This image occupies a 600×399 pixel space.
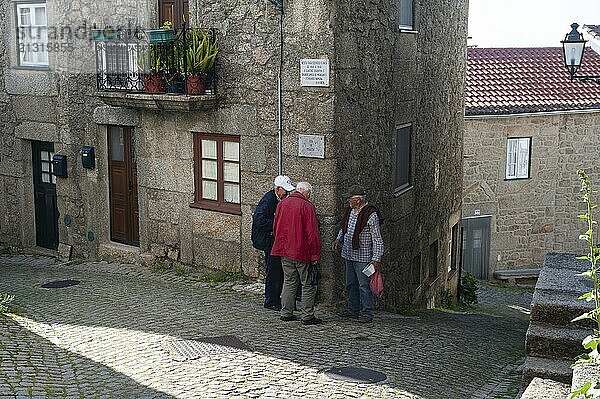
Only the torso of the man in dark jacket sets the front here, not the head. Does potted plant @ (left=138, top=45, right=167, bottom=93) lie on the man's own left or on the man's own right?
on the man's own left

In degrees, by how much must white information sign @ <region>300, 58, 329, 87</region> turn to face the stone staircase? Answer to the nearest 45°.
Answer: approximately 45° to its left

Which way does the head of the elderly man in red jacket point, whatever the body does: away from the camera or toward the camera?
away from the camera

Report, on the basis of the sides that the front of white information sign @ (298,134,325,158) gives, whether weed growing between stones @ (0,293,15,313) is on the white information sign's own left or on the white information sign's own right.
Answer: on the white information sign's own right

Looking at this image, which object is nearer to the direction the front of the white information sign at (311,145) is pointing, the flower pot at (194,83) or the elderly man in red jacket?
the elderly man in red jacket

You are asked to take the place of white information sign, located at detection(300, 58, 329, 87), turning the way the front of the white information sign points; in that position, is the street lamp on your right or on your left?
on your left

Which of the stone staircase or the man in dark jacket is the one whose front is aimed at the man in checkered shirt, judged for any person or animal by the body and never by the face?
the man in dark jacket

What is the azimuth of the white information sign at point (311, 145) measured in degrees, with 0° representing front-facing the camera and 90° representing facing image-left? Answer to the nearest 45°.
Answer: approximately 0°

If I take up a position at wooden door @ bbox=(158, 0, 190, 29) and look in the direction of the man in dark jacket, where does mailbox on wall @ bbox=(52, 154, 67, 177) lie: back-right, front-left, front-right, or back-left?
back-right

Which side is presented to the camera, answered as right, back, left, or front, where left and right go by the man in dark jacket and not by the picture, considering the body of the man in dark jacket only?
right

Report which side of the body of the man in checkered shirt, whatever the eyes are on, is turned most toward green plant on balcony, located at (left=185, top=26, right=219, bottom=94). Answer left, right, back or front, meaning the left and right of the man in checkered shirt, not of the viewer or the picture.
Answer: right
